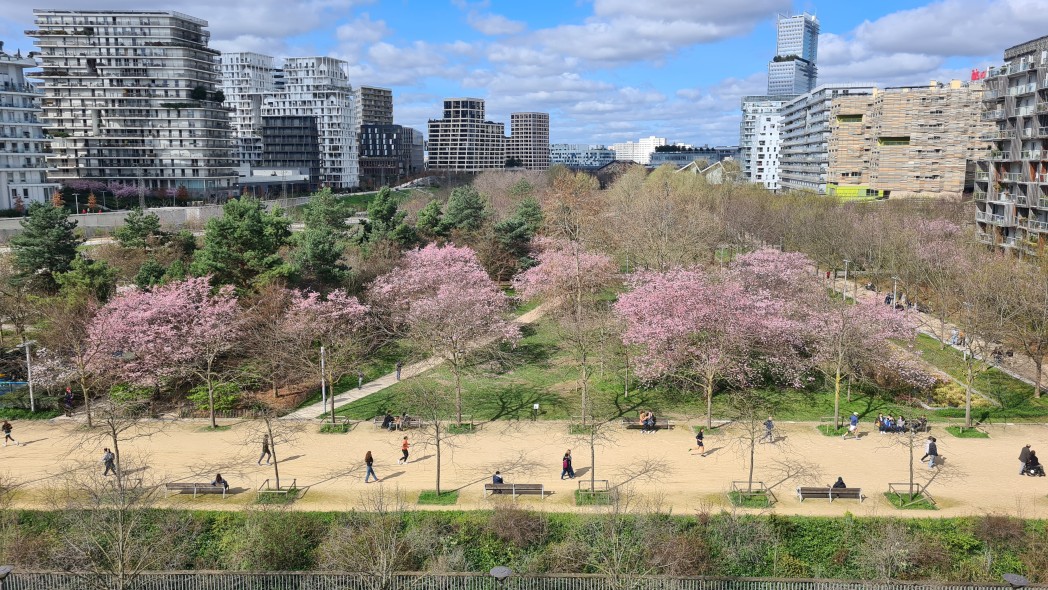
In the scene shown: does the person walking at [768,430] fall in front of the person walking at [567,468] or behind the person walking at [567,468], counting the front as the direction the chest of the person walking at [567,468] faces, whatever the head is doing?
in front

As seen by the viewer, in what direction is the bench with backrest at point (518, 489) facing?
away from the camera

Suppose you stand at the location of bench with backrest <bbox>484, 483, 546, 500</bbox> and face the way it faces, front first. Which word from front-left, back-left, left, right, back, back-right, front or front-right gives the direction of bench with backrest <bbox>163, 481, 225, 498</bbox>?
left

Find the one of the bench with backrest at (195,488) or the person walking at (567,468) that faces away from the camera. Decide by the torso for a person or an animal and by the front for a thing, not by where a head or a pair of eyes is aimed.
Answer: the bench with backrest

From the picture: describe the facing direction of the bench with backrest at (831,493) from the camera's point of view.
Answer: facing away from the viewer

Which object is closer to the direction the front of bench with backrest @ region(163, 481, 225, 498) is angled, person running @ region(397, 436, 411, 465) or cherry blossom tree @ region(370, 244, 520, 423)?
the cherry blossom tree

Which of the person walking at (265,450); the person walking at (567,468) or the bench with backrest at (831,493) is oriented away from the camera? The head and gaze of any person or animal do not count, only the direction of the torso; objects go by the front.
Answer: the bench with backrest

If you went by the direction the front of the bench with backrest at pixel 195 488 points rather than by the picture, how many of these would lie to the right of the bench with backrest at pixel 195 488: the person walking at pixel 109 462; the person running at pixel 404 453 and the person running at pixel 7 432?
1

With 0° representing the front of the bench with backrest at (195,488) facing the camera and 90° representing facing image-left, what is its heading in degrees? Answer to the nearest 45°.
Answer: approximately 180°
